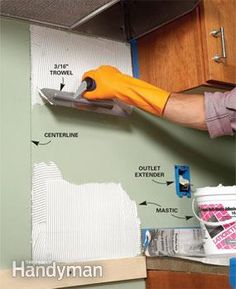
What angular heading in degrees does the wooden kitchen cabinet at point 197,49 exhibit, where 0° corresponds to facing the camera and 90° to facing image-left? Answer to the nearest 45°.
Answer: approximately 315°
